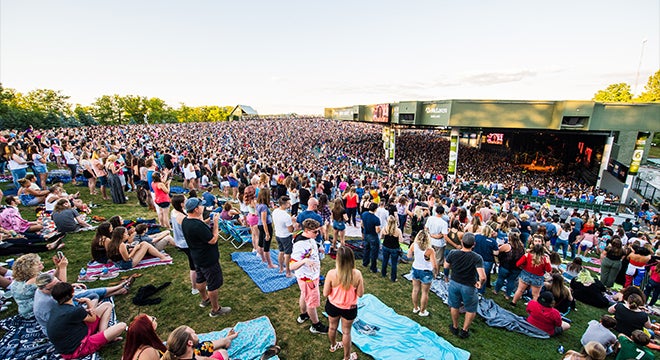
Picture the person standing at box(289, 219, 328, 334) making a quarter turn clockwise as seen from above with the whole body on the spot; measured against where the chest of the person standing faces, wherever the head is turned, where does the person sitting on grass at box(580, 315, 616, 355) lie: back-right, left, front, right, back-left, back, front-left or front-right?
back-left

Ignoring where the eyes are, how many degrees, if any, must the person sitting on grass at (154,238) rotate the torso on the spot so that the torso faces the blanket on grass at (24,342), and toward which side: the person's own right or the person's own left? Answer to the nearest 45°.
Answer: approximately 135° to the person's own right

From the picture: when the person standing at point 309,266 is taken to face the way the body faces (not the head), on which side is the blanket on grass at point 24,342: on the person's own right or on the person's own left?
on the person's own right

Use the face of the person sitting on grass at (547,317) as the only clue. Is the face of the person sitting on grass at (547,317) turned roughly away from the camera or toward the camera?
away from the camera

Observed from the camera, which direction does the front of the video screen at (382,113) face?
facing the viewer and to the left of the viewer

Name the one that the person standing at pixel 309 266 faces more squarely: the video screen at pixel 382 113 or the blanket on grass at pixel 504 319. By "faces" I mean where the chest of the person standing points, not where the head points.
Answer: the blanket on grass

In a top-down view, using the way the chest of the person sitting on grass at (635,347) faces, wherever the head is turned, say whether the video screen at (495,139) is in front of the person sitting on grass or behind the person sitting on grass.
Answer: in front

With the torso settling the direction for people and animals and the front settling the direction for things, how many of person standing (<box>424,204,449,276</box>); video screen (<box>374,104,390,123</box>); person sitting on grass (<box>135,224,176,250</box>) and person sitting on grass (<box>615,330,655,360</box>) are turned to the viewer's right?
1

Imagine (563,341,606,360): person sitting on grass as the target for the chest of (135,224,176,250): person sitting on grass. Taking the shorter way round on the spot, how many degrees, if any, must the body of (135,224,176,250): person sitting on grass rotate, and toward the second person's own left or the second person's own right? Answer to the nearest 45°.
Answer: approximately 45° to the second person's own right

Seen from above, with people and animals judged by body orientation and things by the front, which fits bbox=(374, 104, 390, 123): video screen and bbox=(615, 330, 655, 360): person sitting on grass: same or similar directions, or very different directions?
very different directions

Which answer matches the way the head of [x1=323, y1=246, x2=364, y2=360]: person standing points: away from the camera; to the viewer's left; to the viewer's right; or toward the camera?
away from the camera

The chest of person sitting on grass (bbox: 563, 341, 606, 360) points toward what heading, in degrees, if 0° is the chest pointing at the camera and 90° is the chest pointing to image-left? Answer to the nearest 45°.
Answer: approximately 225°

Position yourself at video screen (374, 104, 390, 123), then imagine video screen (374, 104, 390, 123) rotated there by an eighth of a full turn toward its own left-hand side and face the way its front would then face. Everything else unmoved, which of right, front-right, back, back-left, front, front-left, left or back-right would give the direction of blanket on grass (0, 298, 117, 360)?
front

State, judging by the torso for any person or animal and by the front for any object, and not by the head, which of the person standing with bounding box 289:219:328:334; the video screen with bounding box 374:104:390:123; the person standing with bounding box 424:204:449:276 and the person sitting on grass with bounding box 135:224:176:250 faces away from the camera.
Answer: the person standing with bounding box 424:204:449:276

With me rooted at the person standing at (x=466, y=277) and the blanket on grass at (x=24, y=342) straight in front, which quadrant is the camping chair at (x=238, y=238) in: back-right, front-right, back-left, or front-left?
front-right
